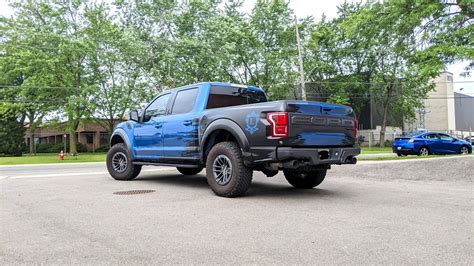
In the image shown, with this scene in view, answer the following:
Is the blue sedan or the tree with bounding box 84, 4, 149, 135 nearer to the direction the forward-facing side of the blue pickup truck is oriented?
the tree

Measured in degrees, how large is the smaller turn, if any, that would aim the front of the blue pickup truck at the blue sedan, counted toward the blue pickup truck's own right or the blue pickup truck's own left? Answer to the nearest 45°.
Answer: approximately 90° to the blue pickup truck's own right

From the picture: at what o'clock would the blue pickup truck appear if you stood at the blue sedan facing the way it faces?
The blue pickup truck is roughly at 5 o'clock from the blue sedan.

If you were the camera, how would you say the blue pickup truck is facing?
facing away from the viewer and to the left of the viewer

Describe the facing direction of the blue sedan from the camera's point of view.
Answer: facing away from the viewer and to the right of the viewer

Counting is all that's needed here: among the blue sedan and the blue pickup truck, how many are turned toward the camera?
0

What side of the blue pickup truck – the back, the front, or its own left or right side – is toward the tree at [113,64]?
front

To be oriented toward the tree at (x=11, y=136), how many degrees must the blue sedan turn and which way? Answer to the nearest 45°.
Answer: approximately 135° to its left
